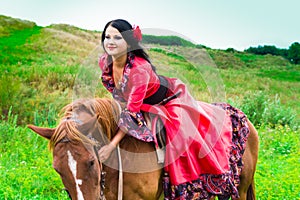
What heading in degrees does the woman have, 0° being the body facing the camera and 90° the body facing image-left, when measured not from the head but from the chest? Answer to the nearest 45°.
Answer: approximately 45°

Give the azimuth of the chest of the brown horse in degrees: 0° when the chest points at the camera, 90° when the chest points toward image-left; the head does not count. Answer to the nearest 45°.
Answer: approximately 45°
